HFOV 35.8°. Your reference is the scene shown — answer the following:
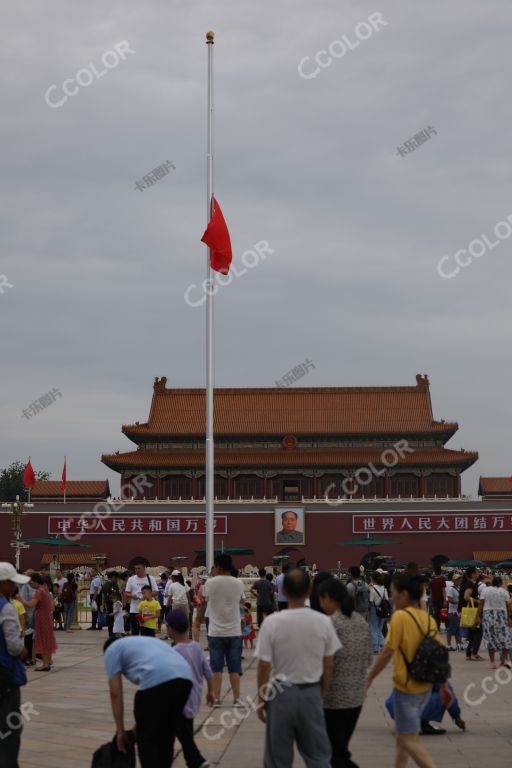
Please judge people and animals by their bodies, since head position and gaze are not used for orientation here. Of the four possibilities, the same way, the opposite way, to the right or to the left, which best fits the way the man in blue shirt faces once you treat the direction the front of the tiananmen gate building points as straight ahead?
to the right

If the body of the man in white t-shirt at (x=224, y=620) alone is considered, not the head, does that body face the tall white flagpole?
yes

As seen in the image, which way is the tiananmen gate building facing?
toward the camera

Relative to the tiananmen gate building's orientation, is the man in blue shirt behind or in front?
in front

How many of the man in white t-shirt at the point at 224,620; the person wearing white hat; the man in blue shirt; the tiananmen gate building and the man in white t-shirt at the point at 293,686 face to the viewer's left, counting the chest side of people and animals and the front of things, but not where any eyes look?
1

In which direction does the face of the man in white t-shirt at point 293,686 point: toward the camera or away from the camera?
away from the camera

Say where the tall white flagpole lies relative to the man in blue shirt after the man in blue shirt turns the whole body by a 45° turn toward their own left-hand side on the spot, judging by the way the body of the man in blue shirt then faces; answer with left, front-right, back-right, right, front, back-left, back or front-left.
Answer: back-right

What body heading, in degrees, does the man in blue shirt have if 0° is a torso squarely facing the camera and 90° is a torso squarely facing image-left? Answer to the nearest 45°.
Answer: approximately 90°

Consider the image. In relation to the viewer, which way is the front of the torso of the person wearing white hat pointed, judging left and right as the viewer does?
facing to the right of the viewer

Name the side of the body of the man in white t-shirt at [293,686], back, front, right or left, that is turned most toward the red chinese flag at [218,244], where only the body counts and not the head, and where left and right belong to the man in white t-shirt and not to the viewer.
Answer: front

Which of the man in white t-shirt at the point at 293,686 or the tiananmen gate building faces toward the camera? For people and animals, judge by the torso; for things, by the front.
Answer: the tiananmen gate building

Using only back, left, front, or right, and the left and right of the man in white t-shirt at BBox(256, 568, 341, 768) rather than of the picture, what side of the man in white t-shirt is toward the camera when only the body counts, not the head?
back

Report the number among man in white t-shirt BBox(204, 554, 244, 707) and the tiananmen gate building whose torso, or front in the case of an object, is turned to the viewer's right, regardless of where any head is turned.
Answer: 0

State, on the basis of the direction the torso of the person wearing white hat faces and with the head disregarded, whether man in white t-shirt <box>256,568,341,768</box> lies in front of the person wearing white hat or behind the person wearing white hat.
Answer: in front

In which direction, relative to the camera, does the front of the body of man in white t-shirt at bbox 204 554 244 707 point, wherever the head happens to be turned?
away from the camera

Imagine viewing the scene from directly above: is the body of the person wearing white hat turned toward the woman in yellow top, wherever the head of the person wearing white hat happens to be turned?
yes

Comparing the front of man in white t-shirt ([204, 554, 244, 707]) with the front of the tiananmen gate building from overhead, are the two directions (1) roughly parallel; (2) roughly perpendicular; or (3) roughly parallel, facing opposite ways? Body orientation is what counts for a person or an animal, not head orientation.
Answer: roughly parallel, facing opposite ways

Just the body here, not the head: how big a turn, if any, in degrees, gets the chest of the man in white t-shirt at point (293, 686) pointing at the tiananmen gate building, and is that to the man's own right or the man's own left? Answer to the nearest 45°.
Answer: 0° — they already face it

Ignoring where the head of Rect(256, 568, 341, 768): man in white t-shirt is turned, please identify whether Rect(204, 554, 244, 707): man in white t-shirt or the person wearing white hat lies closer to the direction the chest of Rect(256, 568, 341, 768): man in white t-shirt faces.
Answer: the man in white t-shirt
